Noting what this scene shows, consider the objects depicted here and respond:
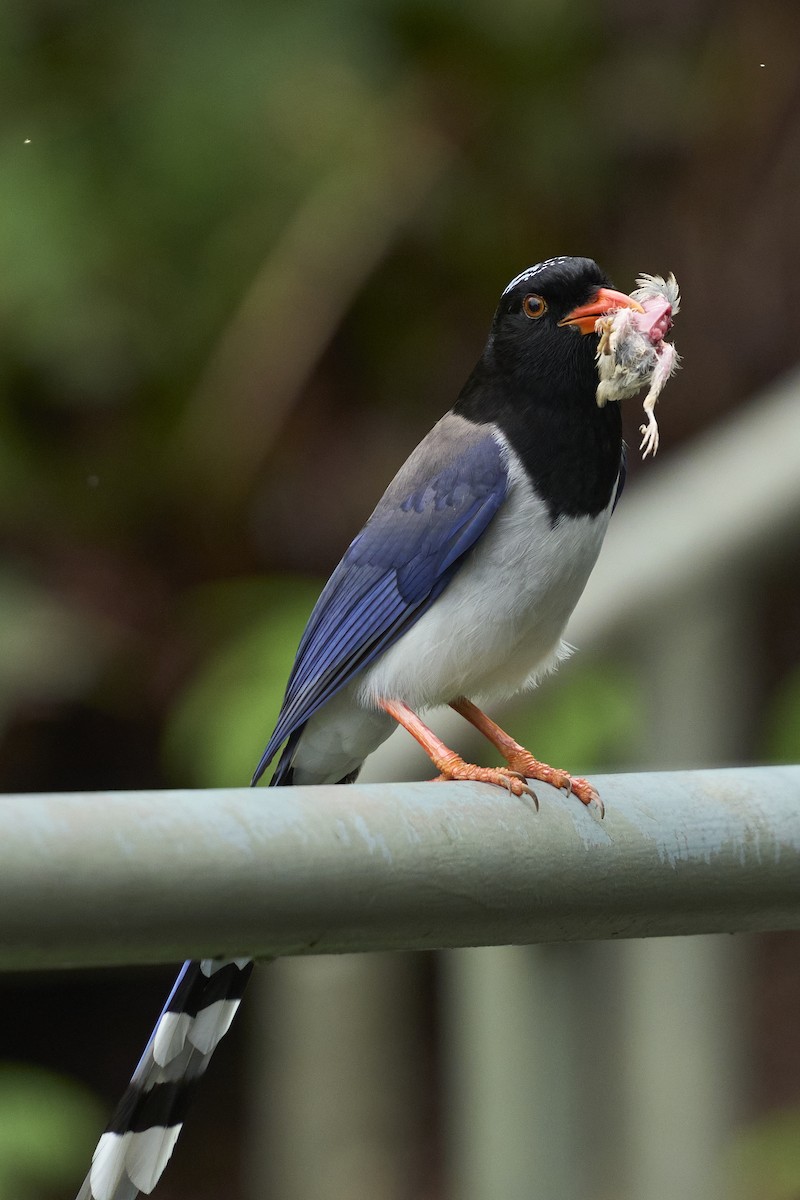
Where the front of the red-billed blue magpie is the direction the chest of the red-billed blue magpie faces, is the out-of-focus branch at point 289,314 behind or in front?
behind

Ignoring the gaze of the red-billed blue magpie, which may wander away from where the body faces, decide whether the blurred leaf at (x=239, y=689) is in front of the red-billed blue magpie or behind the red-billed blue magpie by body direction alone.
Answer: behind

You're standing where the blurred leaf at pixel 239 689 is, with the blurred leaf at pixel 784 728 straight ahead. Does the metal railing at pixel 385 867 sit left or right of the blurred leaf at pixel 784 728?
right

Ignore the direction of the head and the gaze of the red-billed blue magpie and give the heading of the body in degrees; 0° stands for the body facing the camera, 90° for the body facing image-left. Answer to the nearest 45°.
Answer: approximately 315°

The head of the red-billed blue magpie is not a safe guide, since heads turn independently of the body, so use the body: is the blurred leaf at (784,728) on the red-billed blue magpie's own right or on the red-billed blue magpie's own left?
on the red-billed blue magpie's own left

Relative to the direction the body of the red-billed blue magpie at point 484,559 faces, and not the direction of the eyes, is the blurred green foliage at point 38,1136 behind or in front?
behind
